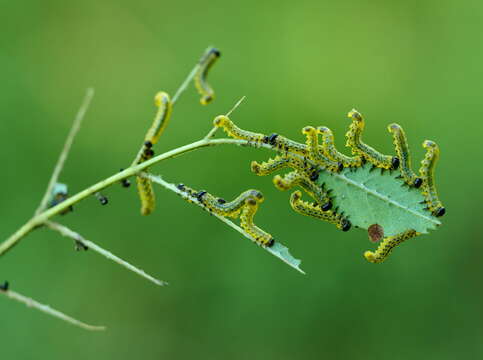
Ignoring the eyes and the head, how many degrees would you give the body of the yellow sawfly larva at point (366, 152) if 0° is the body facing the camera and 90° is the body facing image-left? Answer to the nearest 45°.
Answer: approximately 270°

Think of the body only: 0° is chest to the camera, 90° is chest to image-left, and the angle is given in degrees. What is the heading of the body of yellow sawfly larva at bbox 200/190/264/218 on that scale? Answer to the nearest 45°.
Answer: approximately 90°

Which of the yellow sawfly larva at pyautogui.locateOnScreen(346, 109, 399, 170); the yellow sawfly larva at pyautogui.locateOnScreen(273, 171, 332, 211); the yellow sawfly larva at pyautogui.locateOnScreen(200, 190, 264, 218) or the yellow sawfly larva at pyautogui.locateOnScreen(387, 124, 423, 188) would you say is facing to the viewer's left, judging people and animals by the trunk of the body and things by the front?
the yellow sawfly larva at pyautogui.locateOnScreen(200, 190, 264, 218)

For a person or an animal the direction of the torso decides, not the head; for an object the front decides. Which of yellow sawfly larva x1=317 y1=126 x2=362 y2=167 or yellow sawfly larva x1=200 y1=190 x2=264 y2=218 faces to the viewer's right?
yellow sawfly larva x1=317 y1=126 x2=362 y2=167

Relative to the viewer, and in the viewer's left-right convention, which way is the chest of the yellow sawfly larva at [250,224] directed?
facing to the right of the viewer

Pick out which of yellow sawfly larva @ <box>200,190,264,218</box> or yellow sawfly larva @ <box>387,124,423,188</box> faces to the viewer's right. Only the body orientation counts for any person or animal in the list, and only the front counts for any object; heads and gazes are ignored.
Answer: yellow sawfly larva @ <box>387,124,423,188</box>

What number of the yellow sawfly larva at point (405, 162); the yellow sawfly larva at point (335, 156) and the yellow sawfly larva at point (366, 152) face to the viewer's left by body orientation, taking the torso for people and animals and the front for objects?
0

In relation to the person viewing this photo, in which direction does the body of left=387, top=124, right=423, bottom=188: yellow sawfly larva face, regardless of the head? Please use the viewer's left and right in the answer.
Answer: facing to the right of the viewer

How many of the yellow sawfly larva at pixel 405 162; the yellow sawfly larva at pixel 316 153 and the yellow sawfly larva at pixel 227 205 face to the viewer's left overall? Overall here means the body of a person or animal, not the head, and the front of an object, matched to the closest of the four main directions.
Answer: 1

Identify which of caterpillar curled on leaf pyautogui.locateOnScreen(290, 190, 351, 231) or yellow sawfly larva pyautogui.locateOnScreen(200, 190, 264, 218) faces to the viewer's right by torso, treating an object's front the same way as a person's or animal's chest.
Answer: the caterpillar curled on leaf

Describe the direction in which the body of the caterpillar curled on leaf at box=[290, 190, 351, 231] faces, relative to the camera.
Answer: to the viewer's right
